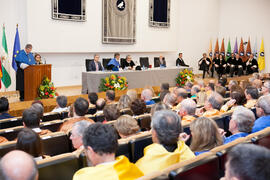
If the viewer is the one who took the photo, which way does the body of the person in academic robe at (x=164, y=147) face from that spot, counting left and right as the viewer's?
facing away from the viewer and to the left of the viewer

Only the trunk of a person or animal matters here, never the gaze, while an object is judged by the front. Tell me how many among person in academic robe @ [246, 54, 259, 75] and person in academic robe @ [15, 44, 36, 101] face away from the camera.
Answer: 0

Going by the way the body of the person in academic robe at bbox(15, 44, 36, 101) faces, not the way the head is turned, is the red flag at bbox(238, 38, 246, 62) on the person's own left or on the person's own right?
on the person's own left

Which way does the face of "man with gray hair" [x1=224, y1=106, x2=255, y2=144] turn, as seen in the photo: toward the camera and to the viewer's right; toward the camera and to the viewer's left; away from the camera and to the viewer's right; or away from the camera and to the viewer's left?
away from the camera and to the viewer's left

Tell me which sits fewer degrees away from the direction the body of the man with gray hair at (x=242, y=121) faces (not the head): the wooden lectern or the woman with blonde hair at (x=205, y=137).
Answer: the wooden lectern

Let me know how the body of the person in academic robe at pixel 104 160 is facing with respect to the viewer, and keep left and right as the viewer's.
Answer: facing away from the viewer and to the left of the viewer

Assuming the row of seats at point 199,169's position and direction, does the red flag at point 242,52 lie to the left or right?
on its right

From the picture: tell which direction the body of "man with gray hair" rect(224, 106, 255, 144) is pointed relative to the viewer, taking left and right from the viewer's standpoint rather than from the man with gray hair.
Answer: facing away from the viewer and to the left of the viewer

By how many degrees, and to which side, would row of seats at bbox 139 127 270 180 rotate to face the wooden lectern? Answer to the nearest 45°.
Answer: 0° — it already faces it

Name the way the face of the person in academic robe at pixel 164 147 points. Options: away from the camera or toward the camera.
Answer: away from the camera

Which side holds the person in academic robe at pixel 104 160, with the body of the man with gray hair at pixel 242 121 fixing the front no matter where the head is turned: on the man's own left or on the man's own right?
on the man's own left

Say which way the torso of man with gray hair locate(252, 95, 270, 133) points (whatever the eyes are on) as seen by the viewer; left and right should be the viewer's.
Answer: facing away from the viewer and to the left of the viewer

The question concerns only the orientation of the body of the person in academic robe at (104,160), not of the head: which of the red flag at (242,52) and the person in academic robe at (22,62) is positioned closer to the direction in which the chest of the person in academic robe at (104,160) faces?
the person in academic robe

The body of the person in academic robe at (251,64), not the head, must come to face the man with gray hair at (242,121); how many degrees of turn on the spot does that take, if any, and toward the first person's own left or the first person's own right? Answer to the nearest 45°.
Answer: approximately 45° to the first person's own left
